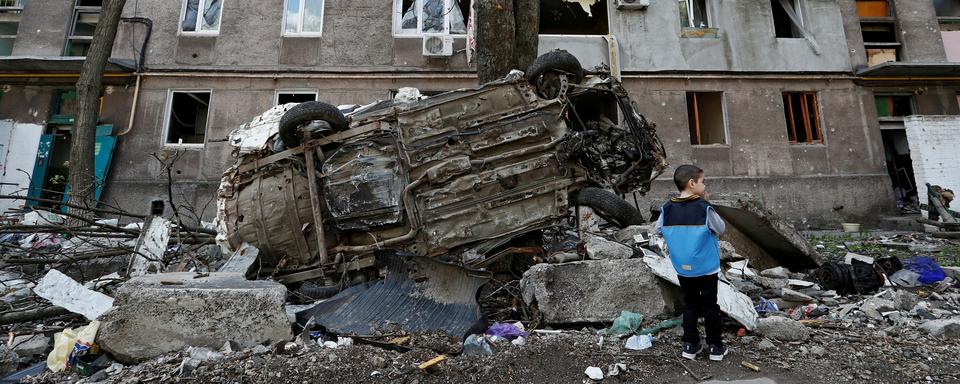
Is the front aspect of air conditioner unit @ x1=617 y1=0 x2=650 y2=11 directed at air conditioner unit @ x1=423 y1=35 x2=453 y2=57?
no

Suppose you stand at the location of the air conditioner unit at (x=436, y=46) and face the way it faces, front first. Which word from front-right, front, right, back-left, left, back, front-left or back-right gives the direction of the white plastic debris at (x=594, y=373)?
front

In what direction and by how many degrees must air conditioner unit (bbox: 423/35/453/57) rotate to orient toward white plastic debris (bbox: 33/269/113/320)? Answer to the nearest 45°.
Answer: approximately 45° to its right

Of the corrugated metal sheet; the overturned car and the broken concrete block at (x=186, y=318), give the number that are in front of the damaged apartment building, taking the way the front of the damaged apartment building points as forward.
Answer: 3

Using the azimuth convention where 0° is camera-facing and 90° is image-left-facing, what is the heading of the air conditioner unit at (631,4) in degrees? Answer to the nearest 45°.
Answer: approximately 0°

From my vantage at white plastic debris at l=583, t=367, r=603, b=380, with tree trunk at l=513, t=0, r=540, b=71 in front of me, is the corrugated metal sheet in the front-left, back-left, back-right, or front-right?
front-left

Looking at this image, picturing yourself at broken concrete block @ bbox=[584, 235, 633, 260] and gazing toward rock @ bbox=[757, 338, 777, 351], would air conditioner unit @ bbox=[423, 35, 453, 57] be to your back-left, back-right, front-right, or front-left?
back-left

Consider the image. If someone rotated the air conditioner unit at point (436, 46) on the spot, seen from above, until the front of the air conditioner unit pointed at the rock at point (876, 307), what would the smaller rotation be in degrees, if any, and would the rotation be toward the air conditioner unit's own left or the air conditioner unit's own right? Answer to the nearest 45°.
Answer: approximately 45° to the air conditioner unit's own left

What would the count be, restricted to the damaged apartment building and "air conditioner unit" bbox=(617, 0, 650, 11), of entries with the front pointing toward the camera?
2

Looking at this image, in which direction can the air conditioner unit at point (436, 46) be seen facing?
toward the camera

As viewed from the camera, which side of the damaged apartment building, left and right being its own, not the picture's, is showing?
front

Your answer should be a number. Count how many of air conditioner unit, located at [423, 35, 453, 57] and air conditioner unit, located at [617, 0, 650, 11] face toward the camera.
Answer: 2
